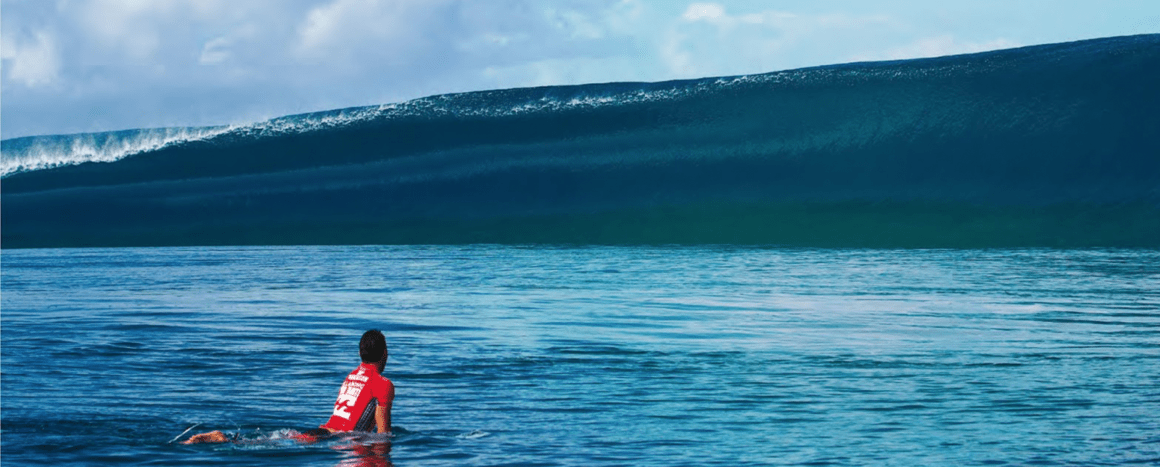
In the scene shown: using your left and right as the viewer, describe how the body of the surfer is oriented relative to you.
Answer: facing away from the viewer and to the right of the viewer

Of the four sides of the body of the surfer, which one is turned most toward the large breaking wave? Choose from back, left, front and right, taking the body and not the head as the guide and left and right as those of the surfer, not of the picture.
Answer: front
